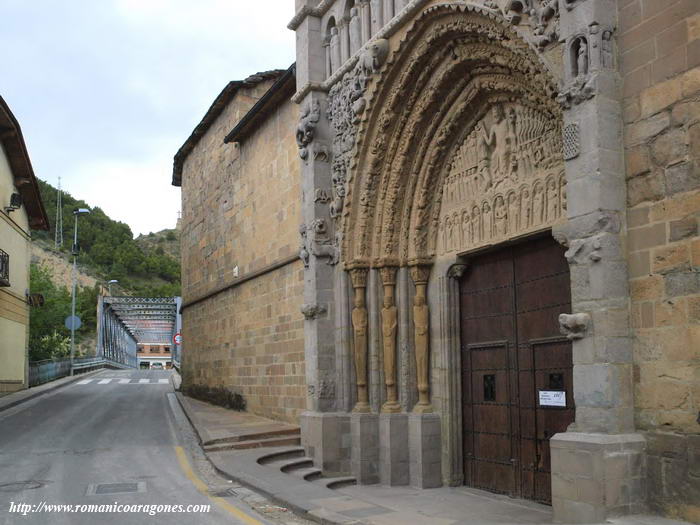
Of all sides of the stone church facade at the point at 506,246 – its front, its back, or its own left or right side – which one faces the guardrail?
right

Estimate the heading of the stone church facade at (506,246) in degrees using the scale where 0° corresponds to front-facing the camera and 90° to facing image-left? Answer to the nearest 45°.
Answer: approximately 45°
